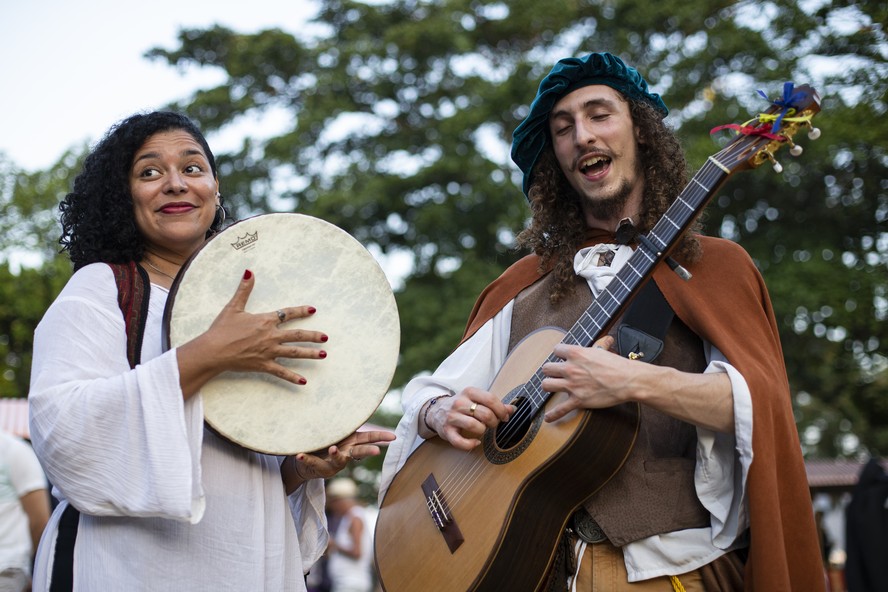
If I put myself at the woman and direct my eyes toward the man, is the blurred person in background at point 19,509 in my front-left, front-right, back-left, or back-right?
back-left

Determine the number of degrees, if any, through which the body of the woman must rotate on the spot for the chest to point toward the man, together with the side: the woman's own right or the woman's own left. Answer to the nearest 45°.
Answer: approximately 45° to the woman's own left

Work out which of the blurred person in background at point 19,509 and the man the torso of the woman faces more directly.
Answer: the man

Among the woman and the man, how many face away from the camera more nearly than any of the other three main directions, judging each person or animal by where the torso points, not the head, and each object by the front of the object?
0

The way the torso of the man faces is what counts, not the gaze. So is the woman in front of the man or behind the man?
in front

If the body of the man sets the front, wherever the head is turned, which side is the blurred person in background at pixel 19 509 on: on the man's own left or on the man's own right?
on the man's own right

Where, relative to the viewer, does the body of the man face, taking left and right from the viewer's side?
facing the viewer and to the left of the viewer

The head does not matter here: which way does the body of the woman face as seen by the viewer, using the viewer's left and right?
facing the viewer and to the right of the viewer

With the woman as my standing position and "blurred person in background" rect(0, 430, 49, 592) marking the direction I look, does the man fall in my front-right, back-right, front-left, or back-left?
back-right

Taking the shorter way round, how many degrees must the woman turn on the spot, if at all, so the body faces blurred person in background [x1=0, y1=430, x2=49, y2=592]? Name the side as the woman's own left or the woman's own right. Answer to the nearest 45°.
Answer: approximately 180°
